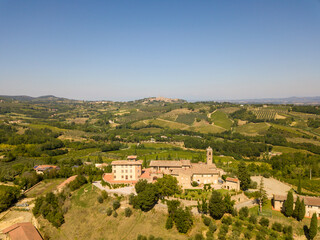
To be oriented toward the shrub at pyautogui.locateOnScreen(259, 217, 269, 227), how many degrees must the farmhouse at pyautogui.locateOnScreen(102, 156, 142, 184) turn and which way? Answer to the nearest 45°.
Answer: approximately 45° to its left

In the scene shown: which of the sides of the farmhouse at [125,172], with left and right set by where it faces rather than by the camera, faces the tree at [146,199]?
front

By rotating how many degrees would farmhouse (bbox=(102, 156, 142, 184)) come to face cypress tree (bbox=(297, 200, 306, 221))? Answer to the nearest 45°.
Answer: approximately 45° to its left

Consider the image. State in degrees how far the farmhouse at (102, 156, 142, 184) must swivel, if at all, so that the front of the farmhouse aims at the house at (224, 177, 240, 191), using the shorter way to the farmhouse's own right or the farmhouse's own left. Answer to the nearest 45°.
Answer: approximately 45° to the farmhouse's own left

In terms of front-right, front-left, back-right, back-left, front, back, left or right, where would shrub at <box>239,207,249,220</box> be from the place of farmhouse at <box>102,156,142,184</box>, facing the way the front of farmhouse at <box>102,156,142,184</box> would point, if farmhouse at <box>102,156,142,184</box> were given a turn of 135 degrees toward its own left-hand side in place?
right

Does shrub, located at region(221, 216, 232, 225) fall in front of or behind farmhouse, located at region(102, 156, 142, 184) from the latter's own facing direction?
in front

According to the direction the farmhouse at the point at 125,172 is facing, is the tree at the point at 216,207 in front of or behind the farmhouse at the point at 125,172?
in front

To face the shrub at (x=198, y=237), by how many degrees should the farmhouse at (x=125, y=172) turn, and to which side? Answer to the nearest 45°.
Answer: approximately 45° to its left

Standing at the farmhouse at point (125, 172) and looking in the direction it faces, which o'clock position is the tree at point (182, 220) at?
The tree is roughly at 11 o'clock from the farmhouse.

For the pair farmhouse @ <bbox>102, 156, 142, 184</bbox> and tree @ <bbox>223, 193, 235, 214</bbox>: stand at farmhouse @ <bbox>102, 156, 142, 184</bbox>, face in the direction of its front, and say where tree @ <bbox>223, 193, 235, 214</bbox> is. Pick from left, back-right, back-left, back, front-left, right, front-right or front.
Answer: front-left

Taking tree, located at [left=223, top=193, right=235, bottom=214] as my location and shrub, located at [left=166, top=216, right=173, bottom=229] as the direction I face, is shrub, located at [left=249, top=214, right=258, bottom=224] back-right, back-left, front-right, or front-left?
back-left

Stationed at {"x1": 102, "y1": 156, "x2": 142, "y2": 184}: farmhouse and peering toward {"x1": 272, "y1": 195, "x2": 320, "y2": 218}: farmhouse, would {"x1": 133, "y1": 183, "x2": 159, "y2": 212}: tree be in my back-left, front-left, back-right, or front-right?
front-right

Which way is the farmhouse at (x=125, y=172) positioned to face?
toward the camera
